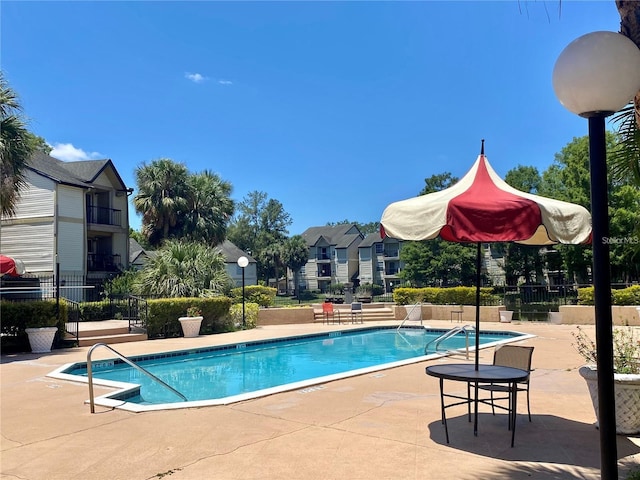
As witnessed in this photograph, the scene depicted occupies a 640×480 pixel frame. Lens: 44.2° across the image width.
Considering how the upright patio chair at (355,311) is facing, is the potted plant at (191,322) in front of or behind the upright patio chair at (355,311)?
in front

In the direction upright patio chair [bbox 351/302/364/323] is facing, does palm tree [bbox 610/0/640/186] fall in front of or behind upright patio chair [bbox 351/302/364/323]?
in front

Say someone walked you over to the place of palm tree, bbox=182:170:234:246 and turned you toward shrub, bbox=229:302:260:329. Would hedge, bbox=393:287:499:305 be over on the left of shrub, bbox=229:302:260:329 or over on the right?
left

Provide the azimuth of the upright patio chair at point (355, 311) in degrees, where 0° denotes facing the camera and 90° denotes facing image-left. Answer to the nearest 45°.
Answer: approximately 0°

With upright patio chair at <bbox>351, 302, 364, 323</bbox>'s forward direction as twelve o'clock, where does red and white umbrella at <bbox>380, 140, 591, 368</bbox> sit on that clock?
The red and white umbrella is roughly at 12 o'clock from the upright patio chair.

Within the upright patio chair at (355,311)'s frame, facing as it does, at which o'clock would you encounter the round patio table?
The round patio table is roughly at 12 o'clock from the upright patio chair.

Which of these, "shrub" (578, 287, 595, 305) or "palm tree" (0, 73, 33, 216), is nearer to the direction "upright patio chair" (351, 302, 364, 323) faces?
the palm tree

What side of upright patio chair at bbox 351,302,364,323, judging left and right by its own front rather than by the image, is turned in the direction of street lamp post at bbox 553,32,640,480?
front
